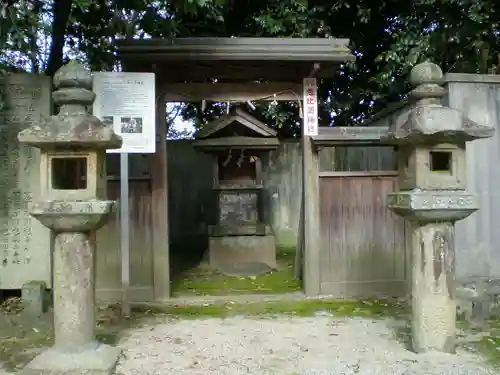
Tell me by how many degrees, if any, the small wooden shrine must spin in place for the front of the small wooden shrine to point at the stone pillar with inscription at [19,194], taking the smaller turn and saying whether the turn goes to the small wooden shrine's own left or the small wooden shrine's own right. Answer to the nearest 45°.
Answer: approximately 45° to the small wooden shrine's own right

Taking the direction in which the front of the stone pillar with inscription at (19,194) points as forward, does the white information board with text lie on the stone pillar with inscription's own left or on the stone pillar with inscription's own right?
on the stone pillar with inscription's own left

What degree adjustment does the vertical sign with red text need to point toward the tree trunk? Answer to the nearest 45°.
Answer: approximately 90° to its right

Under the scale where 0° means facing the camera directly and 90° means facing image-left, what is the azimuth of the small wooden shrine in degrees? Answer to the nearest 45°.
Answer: approximately 0°

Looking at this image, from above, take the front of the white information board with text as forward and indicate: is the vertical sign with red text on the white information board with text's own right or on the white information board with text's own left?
on the white information board with text's own left

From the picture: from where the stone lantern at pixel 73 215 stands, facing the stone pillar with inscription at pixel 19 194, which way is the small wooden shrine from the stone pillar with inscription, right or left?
right

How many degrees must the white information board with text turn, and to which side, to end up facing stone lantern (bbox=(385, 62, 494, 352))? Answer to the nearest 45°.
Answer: approximately 45° to its left

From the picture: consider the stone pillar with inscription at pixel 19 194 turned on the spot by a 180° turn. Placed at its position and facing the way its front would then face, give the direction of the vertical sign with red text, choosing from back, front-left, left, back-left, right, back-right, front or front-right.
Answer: right
